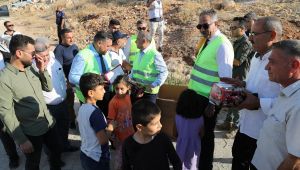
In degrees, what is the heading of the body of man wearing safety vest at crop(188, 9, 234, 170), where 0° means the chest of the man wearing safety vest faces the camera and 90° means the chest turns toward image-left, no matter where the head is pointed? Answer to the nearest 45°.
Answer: approximately 45°

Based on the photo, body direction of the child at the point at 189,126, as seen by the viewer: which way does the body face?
away from the camera

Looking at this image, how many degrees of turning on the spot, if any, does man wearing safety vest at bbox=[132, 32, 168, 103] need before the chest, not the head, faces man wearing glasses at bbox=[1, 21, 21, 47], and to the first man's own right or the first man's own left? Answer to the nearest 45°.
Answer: approximately 90° to the first man's own right

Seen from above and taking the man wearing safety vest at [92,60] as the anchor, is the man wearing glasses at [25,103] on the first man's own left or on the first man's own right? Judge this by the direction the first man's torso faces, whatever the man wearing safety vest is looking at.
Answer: on the first man's own right

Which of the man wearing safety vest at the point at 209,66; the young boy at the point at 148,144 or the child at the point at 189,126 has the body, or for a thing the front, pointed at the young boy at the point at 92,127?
the man wearing safety vest

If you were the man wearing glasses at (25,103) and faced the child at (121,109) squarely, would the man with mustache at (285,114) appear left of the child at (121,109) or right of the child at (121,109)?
right

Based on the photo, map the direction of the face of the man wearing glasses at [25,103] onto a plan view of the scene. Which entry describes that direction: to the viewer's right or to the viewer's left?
to the viewer's right

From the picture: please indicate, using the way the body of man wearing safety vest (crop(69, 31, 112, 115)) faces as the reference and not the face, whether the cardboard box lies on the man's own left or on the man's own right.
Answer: on the man's own left

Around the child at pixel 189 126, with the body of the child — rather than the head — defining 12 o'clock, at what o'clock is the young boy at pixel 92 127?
The young boy is roughly at 8 o'clock from the child.

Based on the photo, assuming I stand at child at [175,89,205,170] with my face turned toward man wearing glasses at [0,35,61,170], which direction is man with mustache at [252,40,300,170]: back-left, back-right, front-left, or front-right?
back-left

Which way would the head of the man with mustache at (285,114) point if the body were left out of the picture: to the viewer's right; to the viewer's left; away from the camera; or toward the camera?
to the viewer's left

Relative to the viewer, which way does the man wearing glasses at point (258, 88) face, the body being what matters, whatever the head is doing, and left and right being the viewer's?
facing to the left of the viewer

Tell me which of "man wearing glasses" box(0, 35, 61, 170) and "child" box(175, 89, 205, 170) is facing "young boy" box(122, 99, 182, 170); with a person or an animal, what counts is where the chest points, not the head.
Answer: the man wearing glasses

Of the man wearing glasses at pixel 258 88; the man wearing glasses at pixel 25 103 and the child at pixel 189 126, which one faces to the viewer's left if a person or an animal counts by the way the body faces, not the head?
the man wearing glasses at pixel 258 88

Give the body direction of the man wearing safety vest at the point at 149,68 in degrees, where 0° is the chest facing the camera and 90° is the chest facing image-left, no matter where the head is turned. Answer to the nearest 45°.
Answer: approximately 45°

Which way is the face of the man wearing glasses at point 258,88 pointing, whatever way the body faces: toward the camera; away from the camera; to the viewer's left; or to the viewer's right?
to the viewer's left

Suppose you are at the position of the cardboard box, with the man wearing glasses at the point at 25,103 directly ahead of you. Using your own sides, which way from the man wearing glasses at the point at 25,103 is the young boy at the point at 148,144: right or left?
left

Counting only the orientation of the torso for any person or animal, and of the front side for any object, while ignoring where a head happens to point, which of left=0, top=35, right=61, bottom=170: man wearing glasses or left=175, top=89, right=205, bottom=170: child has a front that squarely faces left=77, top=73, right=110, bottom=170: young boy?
the man wearing glasses
